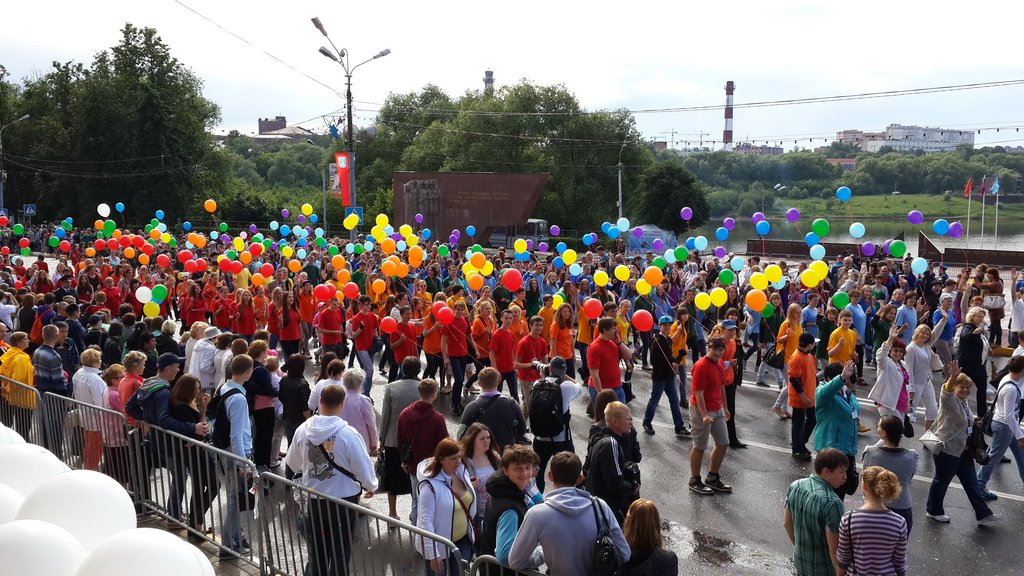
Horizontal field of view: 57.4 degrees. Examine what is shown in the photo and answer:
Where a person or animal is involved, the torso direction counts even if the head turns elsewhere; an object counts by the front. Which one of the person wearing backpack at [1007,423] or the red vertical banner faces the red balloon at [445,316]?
the red vertical banner

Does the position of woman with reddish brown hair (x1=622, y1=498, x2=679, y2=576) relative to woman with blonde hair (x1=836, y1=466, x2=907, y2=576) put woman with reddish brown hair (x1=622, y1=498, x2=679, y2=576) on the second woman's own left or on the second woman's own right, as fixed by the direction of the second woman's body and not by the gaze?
on the second woman's own left

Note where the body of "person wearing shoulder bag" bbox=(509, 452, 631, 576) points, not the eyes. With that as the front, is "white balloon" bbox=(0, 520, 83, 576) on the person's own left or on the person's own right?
on the person's own left

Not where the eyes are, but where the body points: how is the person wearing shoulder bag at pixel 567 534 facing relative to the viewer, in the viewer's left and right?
facing away from the viewer

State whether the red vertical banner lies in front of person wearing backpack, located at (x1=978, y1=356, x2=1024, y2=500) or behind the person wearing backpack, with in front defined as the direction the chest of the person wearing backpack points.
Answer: behind

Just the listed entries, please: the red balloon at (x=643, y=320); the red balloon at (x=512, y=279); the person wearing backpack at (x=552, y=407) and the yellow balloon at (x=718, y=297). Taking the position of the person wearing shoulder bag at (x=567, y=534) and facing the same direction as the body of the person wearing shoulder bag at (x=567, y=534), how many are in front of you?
4

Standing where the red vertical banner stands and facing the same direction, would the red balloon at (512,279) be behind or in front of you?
in front

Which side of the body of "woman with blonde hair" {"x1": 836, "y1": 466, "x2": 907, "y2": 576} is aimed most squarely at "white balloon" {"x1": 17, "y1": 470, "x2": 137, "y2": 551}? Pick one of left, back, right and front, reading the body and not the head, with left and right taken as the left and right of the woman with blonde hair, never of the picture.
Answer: left

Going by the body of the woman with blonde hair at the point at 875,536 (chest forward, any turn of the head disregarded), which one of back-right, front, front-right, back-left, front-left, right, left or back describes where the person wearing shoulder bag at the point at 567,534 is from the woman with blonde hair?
back-left

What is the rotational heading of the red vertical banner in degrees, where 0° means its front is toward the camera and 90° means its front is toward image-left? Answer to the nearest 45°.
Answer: approximately 0°

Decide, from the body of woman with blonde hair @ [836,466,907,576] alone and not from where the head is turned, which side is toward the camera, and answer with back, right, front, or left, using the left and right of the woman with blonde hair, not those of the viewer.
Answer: back

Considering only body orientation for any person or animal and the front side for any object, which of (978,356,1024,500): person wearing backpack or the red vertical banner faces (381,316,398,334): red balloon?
the red vertical banner

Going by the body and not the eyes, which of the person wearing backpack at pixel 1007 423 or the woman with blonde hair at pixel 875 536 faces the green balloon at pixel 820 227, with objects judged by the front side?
the woman with blonde hair

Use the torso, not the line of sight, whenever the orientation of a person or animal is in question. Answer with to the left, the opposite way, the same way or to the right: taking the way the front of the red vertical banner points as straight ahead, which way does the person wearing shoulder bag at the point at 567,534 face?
the opposite way
